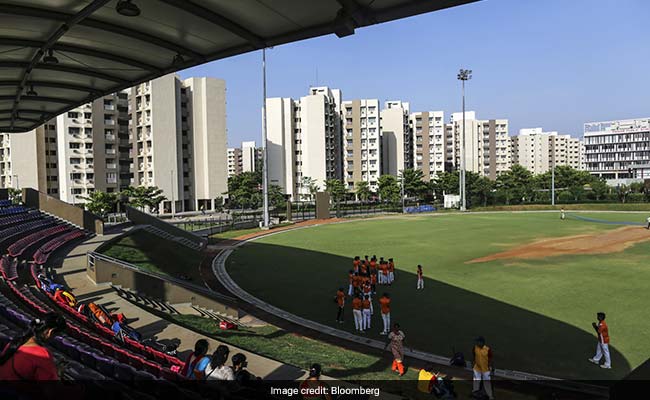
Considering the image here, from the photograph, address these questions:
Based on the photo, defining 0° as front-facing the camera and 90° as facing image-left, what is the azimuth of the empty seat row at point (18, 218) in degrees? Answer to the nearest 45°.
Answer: approximately 315°

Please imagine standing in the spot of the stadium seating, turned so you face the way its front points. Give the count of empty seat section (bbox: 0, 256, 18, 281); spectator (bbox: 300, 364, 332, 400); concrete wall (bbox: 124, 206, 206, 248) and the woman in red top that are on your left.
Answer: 1

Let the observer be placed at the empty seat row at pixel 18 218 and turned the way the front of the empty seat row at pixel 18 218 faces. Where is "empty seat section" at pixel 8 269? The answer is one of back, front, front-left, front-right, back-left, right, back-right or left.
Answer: front-right

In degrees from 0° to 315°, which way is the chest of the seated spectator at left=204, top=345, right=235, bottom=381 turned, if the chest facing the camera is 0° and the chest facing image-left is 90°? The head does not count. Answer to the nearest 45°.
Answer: approximately 225°

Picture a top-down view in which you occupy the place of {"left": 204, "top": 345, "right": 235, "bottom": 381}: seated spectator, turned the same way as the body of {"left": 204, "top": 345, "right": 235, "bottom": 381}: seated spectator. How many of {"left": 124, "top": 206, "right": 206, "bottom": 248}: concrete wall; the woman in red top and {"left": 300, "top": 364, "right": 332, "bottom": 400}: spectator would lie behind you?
1

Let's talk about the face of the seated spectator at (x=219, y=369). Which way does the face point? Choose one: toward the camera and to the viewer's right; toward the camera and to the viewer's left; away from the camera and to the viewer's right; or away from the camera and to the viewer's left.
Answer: away from the camera and to the viewer's right

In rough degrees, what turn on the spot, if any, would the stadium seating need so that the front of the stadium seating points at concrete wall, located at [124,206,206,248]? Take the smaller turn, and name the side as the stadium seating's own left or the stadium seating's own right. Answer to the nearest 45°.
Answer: approximately 90° to the stadium seating's own left

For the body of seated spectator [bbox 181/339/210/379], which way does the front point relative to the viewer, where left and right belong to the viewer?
facing away from the viewer and to the right of the viewer

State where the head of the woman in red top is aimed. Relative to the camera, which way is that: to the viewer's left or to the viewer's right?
to the viewer's right

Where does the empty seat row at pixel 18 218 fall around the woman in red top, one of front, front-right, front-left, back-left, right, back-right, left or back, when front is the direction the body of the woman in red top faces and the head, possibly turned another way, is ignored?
front-left

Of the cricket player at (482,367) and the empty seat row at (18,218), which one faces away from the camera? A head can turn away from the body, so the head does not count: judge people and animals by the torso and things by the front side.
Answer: the cricket player
